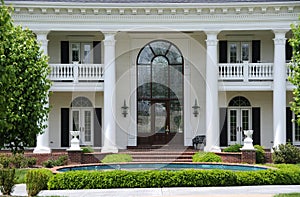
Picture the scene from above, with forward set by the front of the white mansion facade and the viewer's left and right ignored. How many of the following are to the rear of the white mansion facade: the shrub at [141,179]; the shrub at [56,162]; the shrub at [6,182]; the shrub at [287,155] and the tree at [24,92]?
0

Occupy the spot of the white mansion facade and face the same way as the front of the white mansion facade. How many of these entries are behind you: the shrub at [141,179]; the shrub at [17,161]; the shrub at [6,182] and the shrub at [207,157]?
0

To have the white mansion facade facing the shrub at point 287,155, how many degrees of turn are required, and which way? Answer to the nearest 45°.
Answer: approximately 45° to its left

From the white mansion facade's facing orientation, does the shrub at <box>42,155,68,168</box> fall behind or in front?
in front

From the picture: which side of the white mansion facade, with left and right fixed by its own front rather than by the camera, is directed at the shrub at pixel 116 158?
front

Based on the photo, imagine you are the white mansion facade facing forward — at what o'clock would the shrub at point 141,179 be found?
The shrub is roughly at 12 o'clock from the white mansion facade.

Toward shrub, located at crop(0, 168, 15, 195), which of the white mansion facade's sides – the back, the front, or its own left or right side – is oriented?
front

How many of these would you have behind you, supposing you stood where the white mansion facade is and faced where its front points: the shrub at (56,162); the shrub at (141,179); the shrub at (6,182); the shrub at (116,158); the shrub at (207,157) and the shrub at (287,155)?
0

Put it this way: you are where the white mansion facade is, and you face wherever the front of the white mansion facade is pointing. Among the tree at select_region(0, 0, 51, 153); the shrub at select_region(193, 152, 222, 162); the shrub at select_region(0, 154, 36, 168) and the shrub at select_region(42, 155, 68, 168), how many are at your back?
0

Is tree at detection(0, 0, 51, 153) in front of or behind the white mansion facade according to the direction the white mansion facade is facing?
in front

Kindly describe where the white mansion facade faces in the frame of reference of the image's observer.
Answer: facing the viewer
